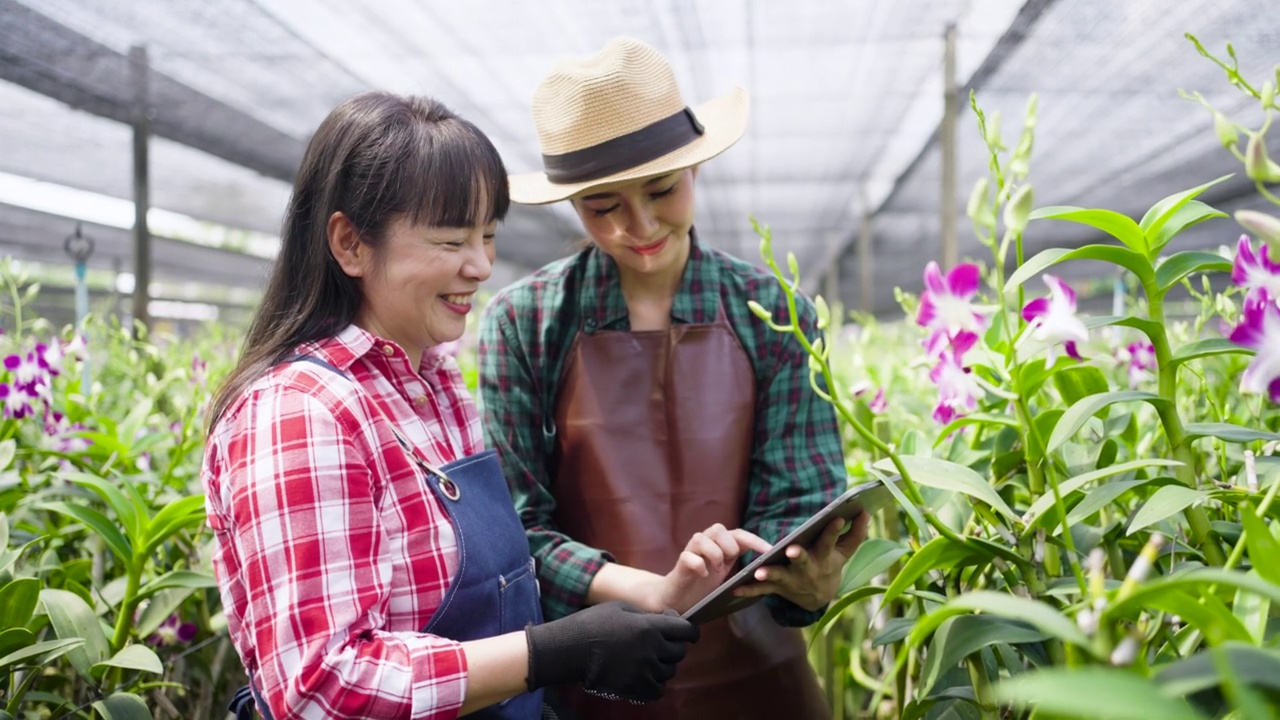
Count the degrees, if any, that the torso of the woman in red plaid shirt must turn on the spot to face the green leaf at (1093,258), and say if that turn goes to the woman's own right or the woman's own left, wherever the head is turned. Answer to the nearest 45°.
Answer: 0° — they already face it

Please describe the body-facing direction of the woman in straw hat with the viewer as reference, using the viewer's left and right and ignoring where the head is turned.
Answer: facing the viewer

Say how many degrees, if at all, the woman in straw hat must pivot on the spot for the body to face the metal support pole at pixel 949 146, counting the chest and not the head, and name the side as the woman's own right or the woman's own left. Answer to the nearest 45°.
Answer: approximately 135° to the woman's own left

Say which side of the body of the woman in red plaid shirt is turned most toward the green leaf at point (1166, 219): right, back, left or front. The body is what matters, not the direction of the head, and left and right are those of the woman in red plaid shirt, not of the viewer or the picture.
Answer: front

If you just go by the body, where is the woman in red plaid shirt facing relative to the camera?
to the viewer's right

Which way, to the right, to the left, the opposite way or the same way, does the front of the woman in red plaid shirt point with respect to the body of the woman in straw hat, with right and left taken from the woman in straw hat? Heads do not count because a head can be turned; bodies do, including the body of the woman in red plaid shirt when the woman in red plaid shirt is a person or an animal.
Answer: to the left

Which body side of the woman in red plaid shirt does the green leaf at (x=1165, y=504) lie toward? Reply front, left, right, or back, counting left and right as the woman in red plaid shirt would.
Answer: front

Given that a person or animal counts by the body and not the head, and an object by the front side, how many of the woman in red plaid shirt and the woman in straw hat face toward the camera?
1

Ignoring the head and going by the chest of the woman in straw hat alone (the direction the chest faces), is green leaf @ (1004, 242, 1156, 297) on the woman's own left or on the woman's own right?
on the woman's own left

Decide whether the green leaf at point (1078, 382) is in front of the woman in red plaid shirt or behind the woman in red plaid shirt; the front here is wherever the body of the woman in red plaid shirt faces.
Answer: in front

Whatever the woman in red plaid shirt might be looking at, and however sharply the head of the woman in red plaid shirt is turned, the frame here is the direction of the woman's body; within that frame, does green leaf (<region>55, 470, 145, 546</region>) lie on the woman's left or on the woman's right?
on the woman's left
